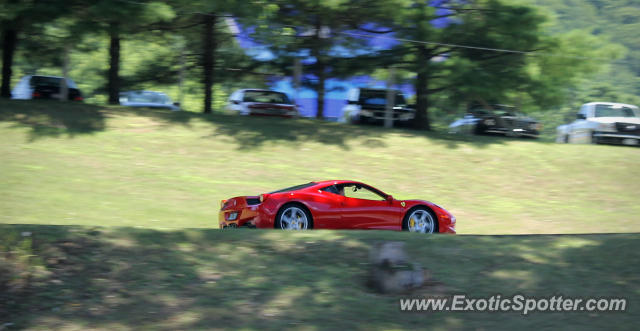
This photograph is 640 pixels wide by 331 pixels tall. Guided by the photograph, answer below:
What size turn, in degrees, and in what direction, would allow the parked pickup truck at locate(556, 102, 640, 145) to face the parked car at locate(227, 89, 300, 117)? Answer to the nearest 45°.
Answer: approximately 135° to its right

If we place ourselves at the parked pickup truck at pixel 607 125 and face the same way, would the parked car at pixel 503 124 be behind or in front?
behind

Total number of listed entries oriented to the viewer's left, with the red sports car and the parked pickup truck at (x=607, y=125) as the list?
0

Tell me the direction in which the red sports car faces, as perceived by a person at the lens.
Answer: facing to the right of the viewer

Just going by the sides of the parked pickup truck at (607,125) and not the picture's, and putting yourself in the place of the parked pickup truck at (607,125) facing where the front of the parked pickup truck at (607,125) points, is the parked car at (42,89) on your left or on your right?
on your right

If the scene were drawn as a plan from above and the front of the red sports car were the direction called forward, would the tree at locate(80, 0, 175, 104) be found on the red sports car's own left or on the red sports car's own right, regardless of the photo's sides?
on the red sports car's own left

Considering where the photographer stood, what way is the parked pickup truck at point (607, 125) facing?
facing the viewer and to the right of the viewer

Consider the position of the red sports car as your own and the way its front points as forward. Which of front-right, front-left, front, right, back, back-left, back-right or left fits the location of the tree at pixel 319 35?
left
